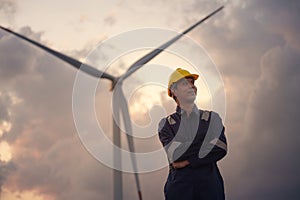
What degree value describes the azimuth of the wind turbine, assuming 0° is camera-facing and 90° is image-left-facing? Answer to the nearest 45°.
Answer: approximately 0°

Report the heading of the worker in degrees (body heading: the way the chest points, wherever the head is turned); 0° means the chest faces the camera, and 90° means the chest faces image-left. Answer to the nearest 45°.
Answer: approximately 0°

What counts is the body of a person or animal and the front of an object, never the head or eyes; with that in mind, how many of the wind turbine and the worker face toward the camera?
2
